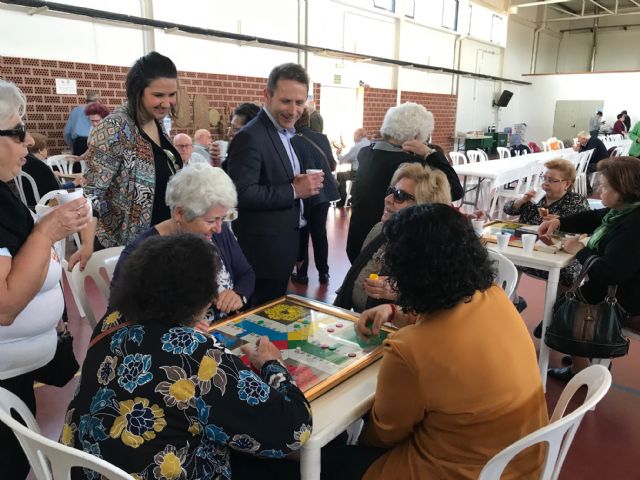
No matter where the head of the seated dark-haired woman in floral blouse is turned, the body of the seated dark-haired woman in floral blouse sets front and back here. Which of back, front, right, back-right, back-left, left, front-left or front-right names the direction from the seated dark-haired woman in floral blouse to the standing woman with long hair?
front-left

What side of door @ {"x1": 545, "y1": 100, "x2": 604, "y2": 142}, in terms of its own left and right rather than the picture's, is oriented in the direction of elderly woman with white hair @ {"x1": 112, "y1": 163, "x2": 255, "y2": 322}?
front

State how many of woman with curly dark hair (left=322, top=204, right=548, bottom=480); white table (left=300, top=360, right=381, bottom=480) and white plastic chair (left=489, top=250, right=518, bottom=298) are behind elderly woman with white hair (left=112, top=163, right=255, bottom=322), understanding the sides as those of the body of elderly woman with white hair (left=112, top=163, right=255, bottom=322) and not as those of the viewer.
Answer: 0

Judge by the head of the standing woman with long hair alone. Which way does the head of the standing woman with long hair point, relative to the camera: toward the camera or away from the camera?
toward the camera

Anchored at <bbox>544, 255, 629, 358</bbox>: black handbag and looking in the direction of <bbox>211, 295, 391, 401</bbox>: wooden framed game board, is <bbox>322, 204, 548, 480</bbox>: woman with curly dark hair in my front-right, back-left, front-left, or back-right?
front-left

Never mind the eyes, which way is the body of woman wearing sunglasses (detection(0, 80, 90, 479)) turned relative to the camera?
to the viewer's right

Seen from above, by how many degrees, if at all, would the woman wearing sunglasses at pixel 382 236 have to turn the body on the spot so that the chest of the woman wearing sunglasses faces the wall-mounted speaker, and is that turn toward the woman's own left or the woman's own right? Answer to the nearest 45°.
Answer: approximately 135° to the woman's own right

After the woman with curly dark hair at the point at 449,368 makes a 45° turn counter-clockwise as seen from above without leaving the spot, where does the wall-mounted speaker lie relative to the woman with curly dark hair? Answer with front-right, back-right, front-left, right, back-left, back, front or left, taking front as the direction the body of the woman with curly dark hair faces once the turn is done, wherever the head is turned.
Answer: right

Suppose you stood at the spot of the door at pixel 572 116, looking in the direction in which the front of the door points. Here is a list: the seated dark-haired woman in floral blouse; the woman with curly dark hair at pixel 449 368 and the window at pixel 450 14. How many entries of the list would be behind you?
0

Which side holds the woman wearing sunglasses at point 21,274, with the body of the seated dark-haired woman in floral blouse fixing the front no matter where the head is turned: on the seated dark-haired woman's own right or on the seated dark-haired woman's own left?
on the seated dark-haired woman's own left

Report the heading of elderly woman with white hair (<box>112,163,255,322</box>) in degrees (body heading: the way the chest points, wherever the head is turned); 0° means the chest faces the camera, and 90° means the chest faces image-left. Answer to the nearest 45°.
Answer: approximately 315°

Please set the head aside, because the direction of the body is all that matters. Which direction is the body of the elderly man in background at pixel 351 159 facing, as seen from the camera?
to the viewer's left

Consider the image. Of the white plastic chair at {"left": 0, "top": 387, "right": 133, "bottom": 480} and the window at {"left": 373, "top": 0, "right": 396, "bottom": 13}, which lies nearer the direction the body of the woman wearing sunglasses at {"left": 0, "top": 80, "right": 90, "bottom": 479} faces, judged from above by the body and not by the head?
the window

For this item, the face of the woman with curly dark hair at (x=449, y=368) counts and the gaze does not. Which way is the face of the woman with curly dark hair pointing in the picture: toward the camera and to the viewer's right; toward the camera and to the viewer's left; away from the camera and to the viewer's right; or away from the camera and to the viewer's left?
away from the camera and to the viewer's left

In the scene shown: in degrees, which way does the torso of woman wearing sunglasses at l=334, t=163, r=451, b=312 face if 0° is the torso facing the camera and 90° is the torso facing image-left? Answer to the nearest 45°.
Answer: approximately 45°
